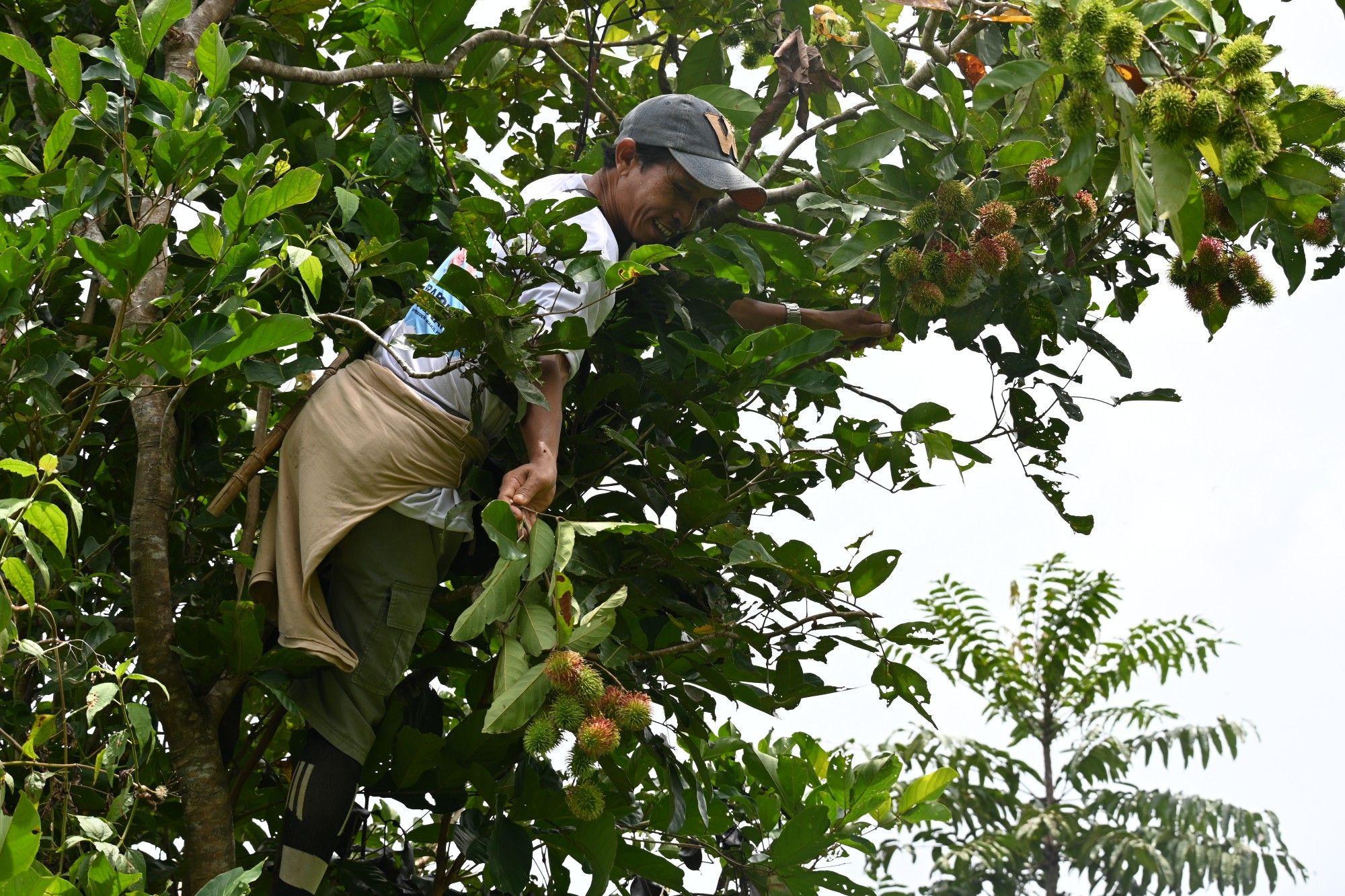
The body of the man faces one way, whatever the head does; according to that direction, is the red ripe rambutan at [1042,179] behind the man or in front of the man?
in front

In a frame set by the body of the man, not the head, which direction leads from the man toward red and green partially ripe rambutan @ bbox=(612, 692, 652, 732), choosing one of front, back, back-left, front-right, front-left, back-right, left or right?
front-right

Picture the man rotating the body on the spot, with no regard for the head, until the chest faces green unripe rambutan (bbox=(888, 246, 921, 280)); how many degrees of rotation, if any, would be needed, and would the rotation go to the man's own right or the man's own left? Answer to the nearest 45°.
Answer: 0° — they already face it

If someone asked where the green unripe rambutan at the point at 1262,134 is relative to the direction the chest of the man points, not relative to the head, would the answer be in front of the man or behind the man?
in front

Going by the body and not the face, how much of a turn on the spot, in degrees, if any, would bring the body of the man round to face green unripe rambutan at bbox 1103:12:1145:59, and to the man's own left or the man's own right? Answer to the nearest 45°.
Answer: approximately 45° to the man's own right

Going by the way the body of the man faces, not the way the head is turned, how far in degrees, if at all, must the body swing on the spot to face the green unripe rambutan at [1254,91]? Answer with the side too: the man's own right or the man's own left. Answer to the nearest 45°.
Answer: approximately 45° to the man's own right

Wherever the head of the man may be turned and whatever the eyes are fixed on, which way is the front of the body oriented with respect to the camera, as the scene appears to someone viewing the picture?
to the viewer's right

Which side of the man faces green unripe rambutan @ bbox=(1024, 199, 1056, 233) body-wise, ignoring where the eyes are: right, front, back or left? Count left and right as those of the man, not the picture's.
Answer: front

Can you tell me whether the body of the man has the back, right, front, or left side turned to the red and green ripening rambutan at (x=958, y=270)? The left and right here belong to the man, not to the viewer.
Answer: front

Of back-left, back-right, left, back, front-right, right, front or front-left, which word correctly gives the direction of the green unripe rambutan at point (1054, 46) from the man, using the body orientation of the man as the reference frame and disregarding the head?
front-right
